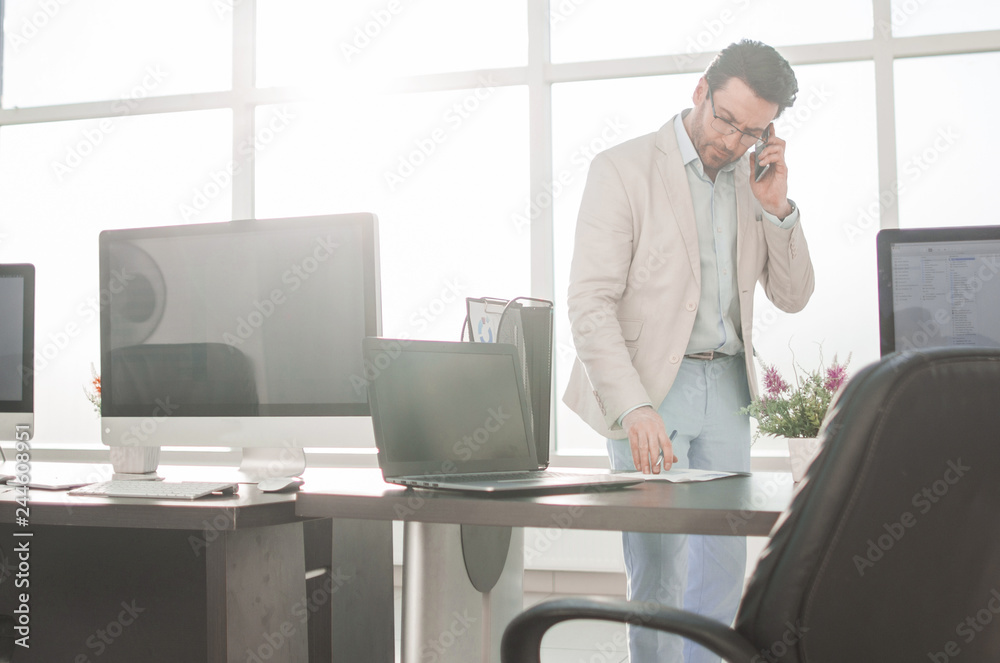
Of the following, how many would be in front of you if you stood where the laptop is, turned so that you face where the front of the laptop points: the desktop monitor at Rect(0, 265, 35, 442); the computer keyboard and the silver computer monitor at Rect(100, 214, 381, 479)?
0

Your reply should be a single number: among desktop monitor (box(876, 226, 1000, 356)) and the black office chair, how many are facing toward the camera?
1

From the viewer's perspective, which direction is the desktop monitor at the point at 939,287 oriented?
toward the camera

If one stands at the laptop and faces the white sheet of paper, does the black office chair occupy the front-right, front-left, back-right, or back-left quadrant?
front-right

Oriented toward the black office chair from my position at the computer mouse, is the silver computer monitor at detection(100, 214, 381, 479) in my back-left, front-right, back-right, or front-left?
back-left

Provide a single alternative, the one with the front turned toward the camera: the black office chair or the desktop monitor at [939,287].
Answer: the desktop monitor

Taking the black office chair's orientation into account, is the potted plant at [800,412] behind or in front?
in front

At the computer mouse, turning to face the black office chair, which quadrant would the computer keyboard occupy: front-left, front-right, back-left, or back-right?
back-right

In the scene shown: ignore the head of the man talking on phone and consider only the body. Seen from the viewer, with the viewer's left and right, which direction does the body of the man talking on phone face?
facing the viewer and to the right of the viewer

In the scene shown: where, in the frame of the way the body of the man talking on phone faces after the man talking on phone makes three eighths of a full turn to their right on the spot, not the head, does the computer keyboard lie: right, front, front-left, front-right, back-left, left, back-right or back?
front-left

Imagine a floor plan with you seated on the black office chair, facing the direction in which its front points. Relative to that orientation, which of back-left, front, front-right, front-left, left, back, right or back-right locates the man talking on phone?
front-right

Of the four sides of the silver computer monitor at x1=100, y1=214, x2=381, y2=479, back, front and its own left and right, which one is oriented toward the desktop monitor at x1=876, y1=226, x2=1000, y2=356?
left

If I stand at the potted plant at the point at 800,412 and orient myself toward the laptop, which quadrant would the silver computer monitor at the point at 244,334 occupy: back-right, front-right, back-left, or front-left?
front-right

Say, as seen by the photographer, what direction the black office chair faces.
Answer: facing away from the viewer and to the left of the viewer

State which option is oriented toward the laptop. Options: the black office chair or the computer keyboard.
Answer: the black office chair

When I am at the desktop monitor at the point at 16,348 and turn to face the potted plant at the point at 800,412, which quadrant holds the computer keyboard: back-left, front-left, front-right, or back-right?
front-right

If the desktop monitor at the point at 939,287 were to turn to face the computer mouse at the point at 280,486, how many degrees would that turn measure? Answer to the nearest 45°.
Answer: approximately 45° to its right

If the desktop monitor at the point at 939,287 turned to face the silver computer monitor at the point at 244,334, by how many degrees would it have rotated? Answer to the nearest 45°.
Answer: approximately 90° to its right
